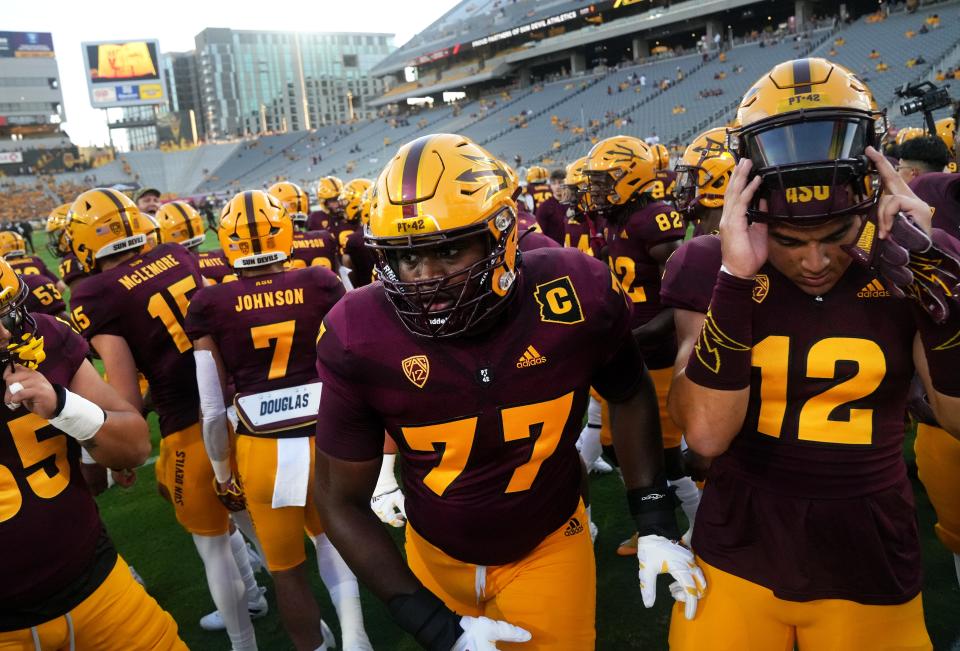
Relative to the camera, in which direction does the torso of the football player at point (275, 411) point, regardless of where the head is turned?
away from the camera

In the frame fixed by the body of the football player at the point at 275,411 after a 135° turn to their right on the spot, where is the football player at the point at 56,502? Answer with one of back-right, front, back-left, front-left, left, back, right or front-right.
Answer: right

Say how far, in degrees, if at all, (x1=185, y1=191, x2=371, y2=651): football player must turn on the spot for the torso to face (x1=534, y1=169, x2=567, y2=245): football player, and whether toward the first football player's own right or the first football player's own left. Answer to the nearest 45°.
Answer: approximately 45° to the first football player's own right

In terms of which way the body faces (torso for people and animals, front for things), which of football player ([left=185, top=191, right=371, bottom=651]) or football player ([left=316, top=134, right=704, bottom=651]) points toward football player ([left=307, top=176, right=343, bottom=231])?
football player ([left=185, top=191, right=371, bottom=651])

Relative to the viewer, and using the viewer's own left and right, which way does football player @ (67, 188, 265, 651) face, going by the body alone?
facing away from the viewer and to the left of the viewer

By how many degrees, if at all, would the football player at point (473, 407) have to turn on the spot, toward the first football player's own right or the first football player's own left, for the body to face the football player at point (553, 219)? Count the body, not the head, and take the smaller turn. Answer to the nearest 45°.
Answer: approximately 180°

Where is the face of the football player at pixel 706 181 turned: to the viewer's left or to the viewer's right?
to the viewer's left

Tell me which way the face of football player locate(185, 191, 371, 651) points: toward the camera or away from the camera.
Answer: away from the camera

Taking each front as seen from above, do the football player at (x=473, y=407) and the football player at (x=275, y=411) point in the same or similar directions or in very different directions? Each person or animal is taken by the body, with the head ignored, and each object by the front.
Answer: very different directions

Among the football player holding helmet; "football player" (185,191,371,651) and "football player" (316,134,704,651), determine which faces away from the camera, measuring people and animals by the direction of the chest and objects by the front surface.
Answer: "football player" (185,191,371,651)
